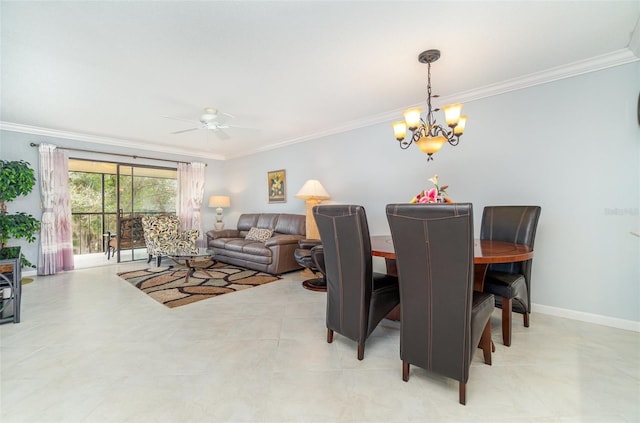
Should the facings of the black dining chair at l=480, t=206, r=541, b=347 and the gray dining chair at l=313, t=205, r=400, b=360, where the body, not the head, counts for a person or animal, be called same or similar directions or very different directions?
very different directions

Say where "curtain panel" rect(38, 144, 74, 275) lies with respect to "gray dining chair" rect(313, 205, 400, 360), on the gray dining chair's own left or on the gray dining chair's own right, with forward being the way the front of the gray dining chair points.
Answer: on the gray dining chair's own left

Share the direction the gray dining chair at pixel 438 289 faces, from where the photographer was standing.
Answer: facing away from the viewer and to the right of the viewer

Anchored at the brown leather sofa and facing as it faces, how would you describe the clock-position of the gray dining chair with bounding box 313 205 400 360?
The gray dining chair is roughly at 10 o'clock from the brown leather sofa.

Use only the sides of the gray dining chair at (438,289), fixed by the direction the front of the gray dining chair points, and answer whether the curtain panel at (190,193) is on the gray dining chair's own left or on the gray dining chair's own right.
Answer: on the gray dining chair's own left

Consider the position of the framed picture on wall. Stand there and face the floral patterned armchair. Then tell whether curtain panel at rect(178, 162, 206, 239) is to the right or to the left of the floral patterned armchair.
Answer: right

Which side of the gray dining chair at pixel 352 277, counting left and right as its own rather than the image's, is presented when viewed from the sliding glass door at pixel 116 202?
left

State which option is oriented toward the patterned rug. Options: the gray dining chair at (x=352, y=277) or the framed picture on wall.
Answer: the framed picture on wall

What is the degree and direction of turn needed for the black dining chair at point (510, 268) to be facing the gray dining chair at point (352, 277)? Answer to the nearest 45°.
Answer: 0° — it already faces it

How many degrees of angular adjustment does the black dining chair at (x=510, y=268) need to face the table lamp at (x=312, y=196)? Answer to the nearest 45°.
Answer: approximately 45° to its right

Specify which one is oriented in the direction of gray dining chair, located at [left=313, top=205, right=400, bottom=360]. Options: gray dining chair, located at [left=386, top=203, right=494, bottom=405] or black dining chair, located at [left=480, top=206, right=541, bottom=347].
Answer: black dining chair, located at [left=480, top=206, right=541, bottom=347]

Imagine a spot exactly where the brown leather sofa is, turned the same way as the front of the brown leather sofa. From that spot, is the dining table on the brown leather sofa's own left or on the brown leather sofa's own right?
on the brown leather sofa's own left

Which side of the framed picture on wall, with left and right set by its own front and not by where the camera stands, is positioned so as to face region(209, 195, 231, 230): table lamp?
right

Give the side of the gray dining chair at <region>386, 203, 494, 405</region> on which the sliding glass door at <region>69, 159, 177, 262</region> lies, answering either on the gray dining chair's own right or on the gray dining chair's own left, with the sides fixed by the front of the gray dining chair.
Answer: on the gray dining chair's own left
